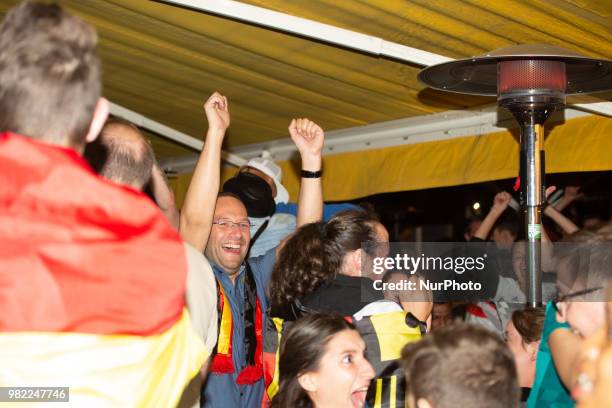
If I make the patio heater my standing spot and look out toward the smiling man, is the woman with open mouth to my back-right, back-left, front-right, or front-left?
front-left

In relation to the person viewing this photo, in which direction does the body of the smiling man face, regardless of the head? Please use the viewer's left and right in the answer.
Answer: facing the viewer and to the right of the viewer
